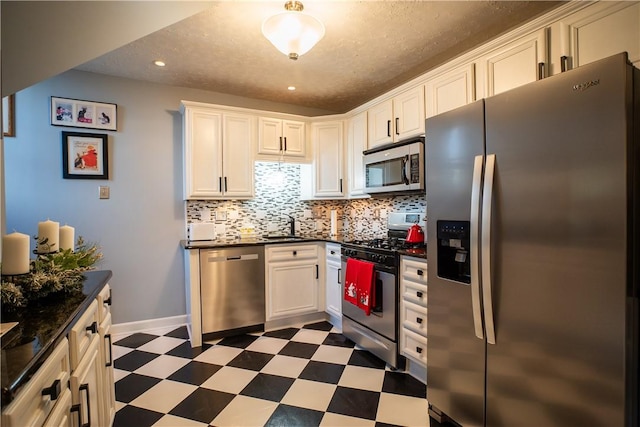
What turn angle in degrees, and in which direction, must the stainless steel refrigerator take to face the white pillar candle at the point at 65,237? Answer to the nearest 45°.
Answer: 0° — it already faces it

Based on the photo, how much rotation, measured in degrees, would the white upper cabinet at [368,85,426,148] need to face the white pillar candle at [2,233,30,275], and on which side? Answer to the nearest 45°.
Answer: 0° — it already faces it

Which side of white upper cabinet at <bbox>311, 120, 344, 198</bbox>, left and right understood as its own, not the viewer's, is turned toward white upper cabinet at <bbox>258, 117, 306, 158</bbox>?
right

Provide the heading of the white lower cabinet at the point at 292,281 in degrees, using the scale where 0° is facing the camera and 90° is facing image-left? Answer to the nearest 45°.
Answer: approximately 315°

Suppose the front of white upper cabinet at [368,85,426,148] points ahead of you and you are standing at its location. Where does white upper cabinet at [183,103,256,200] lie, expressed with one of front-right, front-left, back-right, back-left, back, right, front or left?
front-right

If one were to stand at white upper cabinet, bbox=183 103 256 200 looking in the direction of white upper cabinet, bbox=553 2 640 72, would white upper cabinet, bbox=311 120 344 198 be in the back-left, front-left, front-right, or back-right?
front-left

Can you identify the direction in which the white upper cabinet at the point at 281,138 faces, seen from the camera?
facing the viewer

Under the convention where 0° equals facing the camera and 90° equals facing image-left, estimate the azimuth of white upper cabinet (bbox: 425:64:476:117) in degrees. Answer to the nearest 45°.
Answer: approximately 45°

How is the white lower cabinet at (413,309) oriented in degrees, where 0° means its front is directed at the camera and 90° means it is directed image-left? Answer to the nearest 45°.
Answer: approximately 45°

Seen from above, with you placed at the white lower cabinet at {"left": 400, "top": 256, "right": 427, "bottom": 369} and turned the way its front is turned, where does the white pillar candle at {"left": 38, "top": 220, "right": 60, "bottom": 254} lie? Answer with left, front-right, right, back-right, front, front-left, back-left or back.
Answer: front

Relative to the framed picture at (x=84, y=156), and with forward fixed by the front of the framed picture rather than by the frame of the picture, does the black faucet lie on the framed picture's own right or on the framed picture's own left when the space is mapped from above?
on the framed picture's own left
